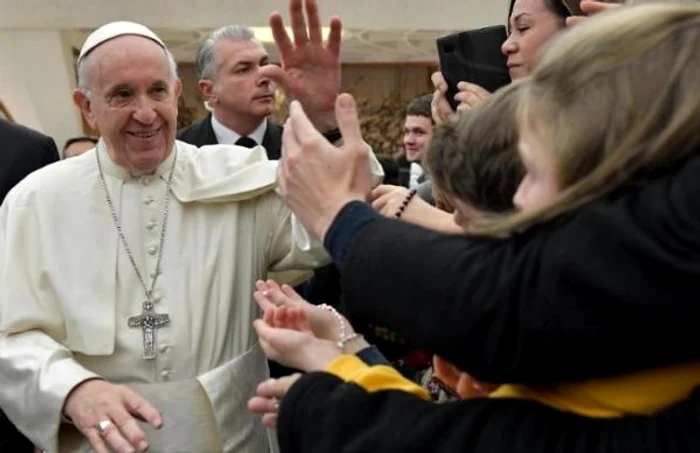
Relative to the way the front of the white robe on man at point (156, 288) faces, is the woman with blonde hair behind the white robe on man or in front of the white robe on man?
in front

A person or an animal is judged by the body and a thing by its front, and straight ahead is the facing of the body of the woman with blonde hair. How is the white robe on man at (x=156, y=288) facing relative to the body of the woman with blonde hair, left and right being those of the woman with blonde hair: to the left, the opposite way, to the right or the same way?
to the left

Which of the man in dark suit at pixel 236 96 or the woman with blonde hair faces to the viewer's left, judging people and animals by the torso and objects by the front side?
the woman with blonde hair

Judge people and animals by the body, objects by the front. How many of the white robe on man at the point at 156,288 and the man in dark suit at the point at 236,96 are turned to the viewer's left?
0

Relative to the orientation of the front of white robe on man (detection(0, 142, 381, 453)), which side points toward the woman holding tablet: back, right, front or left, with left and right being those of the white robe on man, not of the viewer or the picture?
left

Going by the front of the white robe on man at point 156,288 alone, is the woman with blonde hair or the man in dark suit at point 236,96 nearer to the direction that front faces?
the woman with blonde hair

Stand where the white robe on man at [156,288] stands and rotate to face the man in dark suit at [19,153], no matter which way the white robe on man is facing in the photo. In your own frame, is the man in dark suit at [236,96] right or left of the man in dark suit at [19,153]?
right

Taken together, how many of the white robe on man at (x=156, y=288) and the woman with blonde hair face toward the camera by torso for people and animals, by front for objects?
1

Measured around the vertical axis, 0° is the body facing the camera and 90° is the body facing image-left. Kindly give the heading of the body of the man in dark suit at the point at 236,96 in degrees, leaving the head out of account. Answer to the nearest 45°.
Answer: approximately 315°

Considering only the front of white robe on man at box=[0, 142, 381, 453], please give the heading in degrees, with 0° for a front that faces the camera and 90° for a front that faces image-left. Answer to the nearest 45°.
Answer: approximately 0°

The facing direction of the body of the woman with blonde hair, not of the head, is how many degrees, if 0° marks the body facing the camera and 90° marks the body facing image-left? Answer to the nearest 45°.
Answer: approximately 90°

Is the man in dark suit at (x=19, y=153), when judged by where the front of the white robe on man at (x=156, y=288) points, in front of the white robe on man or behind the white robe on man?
behind

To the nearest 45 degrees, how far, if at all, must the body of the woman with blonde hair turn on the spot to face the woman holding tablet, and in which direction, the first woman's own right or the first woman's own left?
approximately 90° to the first woman's own right

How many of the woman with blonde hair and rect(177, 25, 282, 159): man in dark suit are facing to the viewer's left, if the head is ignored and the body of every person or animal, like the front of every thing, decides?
1
